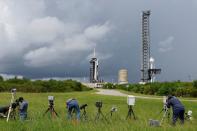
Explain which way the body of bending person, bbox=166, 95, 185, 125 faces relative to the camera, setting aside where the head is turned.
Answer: to the viewer's left
